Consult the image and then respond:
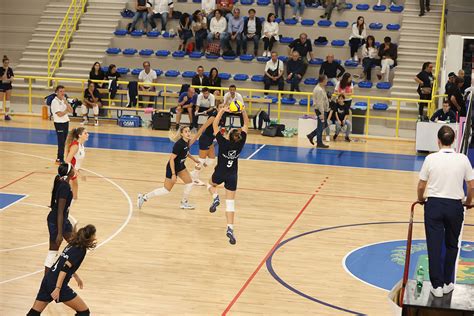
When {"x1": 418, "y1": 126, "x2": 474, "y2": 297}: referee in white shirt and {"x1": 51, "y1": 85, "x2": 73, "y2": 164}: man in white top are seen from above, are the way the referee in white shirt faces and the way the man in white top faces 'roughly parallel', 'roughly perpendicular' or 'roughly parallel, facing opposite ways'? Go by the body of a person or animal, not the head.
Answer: roughly perpendicular

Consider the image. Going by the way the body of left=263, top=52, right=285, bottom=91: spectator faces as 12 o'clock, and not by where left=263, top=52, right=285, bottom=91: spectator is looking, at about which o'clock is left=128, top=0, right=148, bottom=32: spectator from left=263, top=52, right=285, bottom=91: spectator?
left=128, top=0, right=148, bottom=32: spectator is roughly at 4 o'clock from left=263, top=52, right=285, bottom=91: spectator.

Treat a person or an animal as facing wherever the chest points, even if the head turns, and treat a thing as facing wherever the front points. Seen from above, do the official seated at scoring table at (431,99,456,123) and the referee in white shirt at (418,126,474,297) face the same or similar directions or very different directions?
very different directions

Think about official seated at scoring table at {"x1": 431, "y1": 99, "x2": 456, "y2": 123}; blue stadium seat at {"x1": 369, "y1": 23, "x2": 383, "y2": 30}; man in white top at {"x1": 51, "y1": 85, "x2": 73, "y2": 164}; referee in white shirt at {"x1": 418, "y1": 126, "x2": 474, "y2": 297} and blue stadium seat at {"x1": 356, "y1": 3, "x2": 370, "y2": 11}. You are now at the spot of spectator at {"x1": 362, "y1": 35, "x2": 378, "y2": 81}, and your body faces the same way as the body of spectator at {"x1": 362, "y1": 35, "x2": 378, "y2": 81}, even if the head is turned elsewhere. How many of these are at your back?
2

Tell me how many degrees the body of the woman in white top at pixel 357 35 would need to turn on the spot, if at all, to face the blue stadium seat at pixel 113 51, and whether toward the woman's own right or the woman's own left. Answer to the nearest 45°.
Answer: approximately 45° to the woman's own right

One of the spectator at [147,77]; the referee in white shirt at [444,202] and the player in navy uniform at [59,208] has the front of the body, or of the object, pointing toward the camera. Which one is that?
the spectator

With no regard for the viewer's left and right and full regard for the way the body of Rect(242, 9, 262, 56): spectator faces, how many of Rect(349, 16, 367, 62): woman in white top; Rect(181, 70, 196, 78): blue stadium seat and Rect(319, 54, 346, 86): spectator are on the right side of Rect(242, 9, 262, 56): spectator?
1

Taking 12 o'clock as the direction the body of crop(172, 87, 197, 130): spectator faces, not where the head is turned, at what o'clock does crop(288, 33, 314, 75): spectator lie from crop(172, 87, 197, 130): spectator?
crop(288, 33, 314, 75): spectator is roughly at 8 o'clock from crop(172, 87, 197, 130): spectator.

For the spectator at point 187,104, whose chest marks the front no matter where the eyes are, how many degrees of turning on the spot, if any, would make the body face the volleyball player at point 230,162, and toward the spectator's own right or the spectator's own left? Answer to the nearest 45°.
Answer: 0° — they already face them

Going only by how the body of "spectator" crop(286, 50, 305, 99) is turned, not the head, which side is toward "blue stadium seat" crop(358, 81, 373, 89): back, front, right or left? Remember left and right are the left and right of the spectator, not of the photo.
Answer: left

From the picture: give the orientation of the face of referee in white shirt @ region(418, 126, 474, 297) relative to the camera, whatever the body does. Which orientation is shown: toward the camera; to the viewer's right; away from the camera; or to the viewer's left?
away from the camera

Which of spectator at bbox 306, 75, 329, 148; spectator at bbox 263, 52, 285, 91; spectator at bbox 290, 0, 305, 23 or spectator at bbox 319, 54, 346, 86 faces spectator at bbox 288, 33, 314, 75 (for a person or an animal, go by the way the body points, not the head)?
spectator at bbox 290, 0, 305, 23

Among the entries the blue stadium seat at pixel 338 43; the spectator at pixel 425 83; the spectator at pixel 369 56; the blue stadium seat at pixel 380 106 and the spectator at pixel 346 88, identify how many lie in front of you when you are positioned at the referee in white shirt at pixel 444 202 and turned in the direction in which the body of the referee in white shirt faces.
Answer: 5

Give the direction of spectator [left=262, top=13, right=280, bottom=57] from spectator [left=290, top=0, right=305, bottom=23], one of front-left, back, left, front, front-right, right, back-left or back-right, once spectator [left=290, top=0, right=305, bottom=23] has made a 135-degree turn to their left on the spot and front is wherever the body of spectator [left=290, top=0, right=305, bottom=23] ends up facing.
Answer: back
